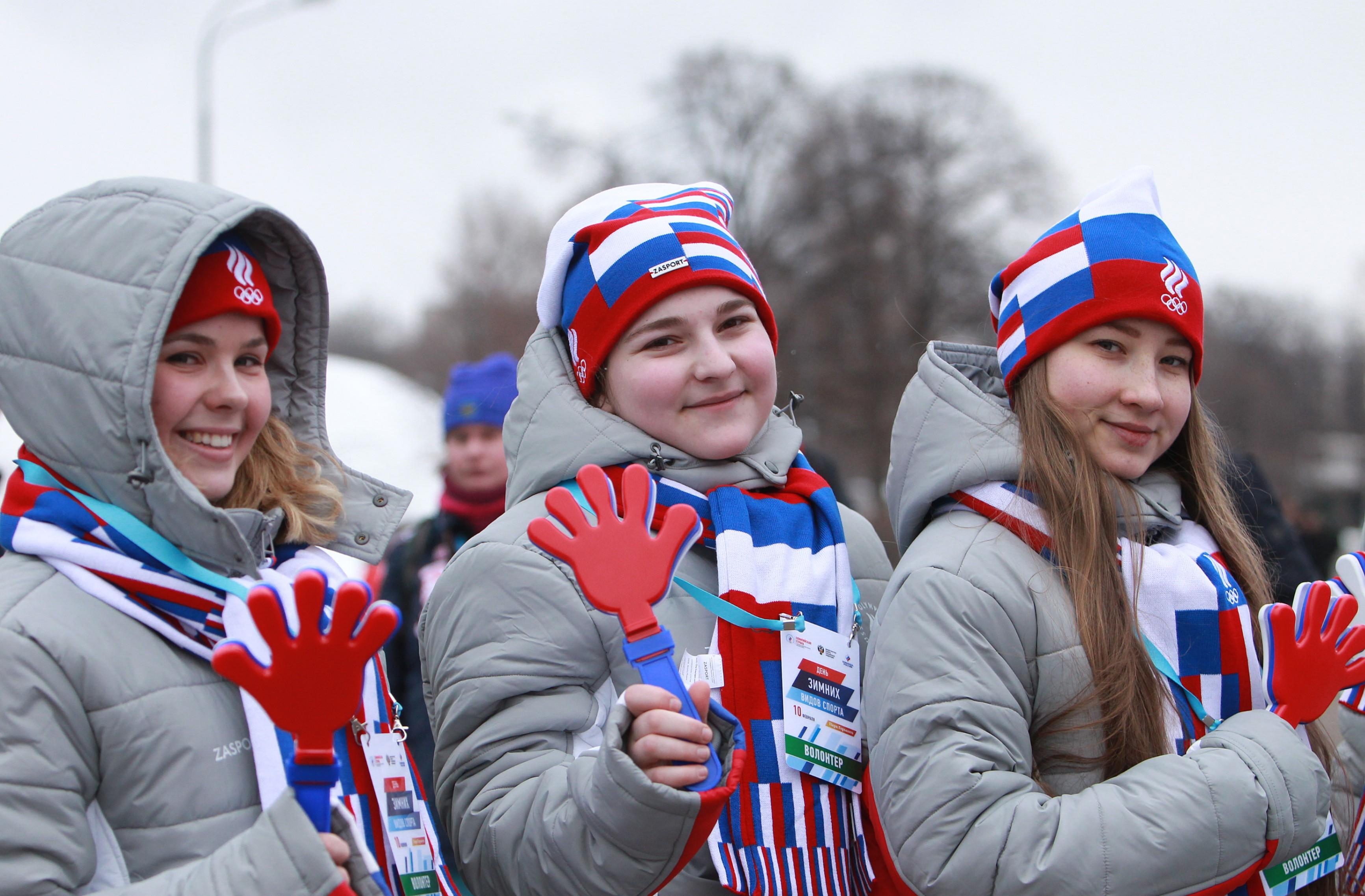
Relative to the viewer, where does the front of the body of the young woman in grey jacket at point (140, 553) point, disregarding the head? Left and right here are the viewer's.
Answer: facing the viewer and to the right of the viewer

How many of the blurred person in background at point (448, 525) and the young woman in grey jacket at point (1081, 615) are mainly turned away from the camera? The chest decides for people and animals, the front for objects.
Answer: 0

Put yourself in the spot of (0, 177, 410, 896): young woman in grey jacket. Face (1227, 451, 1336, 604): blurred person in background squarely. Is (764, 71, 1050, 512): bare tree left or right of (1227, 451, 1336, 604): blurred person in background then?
left

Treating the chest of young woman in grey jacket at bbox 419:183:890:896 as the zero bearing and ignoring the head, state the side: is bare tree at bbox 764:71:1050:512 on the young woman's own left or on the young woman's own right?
on the young woman's own left

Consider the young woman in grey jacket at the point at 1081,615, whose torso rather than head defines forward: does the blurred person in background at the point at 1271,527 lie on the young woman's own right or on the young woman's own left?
on the young woman's own left

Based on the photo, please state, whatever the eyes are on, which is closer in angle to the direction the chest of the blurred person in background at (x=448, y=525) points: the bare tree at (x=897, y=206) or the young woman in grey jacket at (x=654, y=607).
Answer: the young woman in grey jacket

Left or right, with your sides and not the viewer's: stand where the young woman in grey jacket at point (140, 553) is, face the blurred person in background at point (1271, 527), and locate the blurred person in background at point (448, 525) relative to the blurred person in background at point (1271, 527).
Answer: left

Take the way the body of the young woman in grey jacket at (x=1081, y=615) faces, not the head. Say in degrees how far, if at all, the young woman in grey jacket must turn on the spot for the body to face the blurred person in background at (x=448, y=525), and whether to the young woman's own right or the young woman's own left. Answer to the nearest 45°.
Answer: approximately 180°

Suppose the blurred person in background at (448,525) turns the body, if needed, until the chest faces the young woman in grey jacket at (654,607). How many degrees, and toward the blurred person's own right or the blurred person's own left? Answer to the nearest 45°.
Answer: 0° — they already face them
